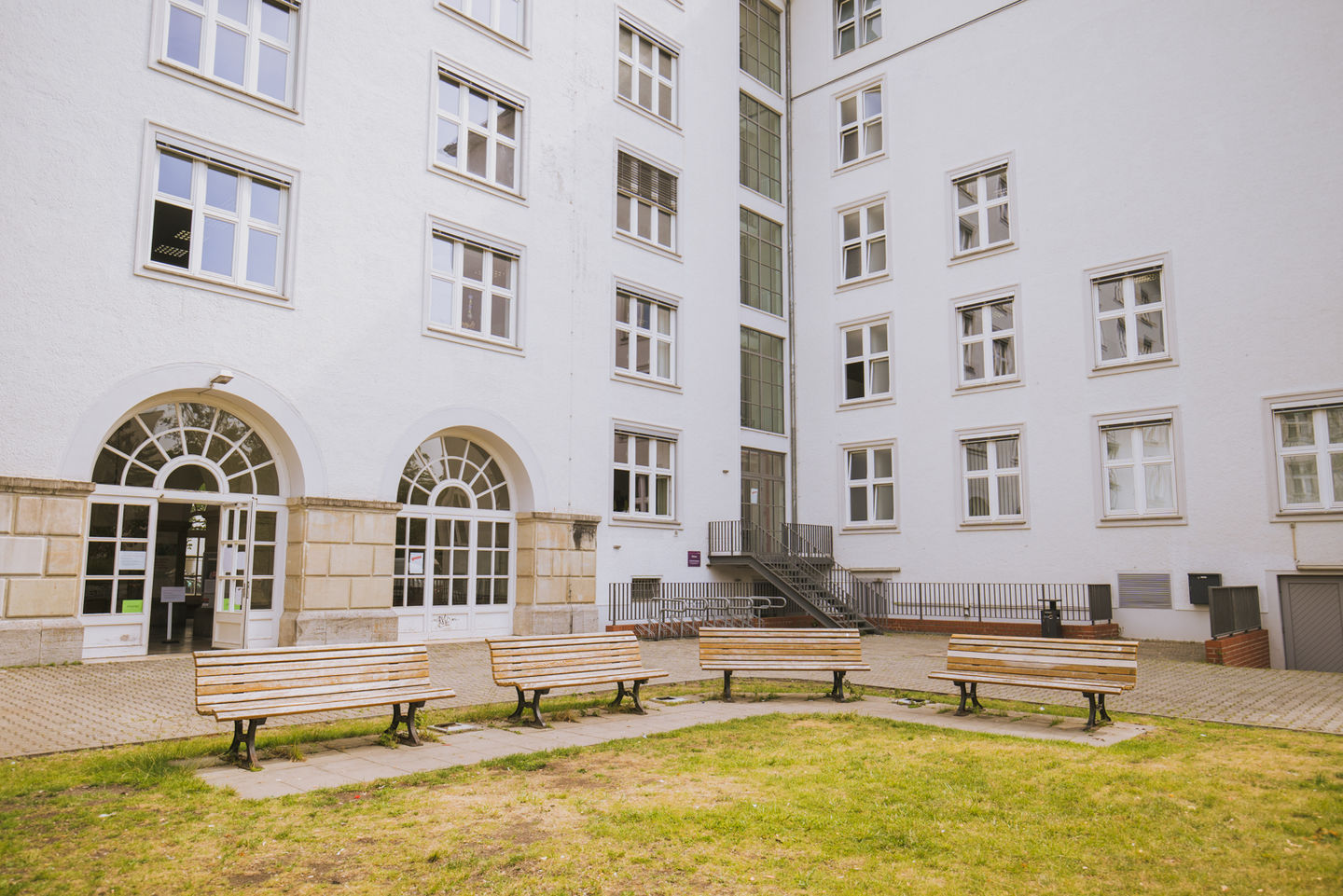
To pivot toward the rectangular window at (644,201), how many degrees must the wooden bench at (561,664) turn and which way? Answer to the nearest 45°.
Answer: approximately 135° to its left

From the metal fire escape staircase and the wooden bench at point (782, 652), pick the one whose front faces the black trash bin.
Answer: the metal fire escape staircase

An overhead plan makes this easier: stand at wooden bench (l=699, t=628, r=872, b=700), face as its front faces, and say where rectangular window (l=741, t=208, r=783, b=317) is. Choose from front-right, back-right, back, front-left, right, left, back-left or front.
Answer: back

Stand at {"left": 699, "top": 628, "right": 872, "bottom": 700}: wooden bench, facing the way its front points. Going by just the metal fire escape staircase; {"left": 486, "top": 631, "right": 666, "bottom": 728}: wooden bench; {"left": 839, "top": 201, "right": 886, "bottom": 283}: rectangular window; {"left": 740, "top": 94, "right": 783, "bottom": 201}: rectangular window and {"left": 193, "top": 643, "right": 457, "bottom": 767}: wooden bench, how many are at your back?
3

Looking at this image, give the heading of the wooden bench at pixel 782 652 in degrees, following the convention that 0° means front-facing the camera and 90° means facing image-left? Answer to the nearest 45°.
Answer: approximately 0°

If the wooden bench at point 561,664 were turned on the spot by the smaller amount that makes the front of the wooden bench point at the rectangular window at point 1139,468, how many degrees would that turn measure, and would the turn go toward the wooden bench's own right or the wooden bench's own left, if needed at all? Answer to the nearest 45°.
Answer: approximately 90° to the wooden bench's own left

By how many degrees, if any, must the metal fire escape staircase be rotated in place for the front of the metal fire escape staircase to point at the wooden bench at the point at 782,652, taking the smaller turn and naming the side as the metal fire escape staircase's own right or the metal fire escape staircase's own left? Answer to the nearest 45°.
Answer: approximately 45° to the metal fire escape staircase's own right

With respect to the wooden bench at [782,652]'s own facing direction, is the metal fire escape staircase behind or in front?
behind

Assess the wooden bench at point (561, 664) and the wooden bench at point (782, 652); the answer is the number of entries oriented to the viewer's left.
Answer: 0

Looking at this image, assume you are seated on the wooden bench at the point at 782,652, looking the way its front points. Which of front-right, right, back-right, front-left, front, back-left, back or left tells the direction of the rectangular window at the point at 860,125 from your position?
back
